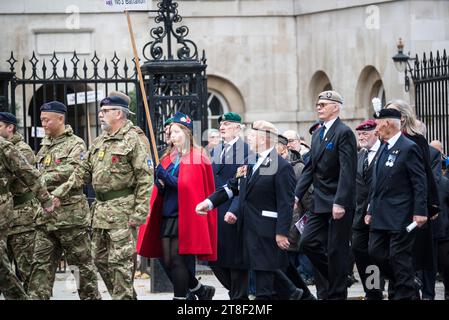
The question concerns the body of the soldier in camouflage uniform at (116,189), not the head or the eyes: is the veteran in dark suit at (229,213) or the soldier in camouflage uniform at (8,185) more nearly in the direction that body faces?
the soldier in camouflage uniform

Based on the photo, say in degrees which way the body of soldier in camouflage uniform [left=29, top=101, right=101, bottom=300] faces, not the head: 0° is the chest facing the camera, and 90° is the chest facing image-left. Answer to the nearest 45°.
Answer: approximately 45°

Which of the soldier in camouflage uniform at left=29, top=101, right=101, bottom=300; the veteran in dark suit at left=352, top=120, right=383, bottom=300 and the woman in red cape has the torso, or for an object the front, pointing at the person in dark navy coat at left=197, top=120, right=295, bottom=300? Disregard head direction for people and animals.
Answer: the veteran in dark suit at left=352, top=120, right=383, bottom=300

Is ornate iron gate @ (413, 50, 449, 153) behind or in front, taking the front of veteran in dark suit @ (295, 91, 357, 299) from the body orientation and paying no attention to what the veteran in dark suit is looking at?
behind

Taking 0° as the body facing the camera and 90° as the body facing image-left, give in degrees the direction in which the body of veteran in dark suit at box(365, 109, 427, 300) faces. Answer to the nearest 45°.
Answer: approximately 45°

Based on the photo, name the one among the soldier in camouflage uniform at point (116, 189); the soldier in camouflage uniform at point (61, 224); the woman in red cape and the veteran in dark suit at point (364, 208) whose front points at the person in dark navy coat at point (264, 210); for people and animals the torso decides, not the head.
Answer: the veteran in dark suit at point (364, 208)

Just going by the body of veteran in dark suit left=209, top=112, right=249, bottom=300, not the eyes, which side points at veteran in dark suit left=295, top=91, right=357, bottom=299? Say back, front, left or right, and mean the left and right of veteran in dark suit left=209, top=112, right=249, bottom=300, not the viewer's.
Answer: left

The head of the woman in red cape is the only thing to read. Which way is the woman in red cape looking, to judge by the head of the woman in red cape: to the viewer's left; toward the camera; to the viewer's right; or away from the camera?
to the viewer's left
